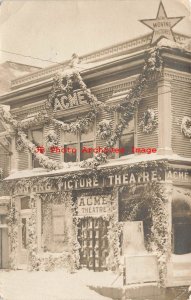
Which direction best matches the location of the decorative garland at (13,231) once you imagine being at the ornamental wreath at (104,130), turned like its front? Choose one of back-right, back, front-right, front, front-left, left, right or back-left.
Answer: back-right

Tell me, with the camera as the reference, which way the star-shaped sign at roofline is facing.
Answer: facing the viewer

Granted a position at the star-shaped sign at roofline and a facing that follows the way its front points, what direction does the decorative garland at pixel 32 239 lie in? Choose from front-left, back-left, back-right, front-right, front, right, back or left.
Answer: back-right

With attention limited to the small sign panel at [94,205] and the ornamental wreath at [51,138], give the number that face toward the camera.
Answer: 2

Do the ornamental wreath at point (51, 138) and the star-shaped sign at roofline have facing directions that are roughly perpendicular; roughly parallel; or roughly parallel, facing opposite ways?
roughly parallel

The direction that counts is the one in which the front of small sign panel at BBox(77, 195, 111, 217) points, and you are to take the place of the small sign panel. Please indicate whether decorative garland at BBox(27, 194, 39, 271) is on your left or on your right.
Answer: on your right

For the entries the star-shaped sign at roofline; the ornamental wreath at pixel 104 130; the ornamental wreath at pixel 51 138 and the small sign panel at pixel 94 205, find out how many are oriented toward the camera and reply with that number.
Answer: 4

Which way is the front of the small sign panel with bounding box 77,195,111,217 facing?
toward the camera

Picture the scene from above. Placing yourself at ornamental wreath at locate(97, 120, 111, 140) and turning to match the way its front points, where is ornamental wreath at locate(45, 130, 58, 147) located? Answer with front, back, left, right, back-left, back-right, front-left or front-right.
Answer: back-right

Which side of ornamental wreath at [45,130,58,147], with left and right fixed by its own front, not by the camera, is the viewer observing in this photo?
front
